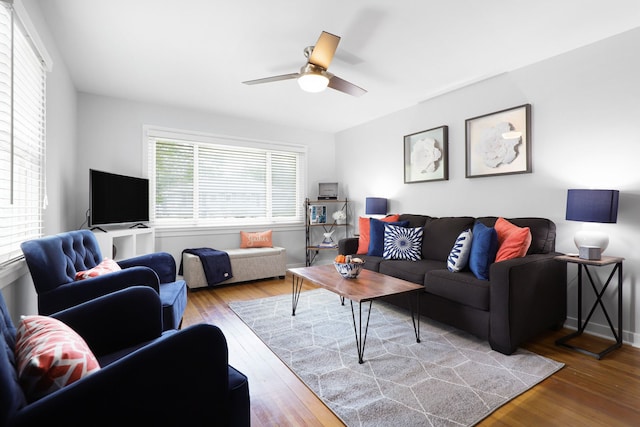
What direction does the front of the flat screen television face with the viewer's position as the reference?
facing the viewer and to the right of the viewer

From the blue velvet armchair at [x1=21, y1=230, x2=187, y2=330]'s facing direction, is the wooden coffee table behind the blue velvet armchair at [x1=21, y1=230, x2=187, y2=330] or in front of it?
in front

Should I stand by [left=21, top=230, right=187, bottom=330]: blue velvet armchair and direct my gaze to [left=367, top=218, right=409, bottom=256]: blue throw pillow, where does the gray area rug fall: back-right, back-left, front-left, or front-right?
front-right

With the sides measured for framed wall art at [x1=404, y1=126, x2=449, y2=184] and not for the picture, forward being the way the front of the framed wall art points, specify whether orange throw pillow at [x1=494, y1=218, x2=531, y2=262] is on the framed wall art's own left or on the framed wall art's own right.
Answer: on the framed wall art's own left

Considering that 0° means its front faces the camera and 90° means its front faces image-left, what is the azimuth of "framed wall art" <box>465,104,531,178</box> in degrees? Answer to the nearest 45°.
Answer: approximately 45°

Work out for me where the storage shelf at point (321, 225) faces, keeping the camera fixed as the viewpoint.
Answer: facing the viewer

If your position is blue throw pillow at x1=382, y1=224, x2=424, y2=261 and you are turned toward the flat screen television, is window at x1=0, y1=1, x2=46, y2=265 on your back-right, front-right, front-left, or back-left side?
front-left

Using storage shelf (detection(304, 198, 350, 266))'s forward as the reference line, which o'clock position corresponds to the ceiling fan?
The ceiling fan is roughly at 12 o'clock from the storage shelf.

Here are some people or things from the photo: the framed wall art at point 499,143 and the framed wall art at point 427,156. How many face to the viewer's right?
0

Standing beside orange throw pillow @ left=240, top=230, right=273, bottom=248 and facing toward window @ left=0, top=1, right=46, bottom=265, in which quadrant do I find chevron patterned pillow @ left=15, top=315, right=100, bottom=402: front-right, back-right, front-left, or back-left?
front-left

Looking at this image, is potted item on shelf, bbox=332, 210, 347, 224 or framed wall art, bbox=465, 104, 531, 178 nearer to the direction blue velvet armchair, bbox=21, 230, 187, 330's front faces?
the framed wall art

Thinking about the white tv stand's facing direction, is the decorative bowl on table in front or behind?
in front

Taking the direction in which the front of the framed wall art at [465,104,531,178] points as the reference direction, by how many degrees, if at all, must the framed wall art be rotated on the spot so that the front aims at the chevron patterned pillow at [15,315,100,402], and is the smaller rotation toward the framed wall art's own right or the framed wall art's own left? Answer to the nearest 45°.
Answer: approximately 45° to the framed wall art's own left

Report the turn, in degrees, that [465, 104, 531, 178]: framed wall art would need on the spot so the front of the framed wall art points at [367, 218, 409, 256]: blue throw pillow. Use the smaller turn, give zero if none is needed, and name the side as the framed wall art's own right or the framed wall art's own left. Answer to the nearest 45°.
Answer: approximately 45° to the framed wall art's own right

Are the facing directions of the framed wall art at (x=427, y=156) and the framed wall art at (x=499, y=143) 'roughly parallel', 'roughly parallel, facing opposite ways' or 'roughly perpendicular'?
roughly parallel
